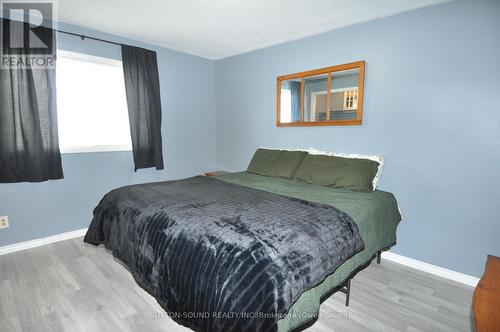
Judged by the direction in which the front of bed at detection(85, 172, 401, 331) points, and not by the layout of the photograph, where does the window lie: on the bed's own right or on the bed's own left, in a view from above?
on the bed's own right

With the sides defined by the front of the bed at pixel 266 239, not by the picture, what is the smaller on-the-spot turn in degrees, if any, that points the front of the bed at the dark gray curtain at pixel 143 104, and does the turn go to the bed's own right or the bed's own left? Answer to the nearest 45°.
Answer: approximately 90° to the bed's own right

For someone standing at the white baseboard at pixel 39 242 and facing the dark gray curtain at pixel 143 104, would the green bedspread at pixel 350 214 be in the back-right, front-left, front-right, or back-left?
front-right

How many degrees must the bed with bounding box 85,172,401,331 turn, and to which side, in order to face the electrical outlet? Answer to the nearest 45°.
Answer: approximately 45° to its right

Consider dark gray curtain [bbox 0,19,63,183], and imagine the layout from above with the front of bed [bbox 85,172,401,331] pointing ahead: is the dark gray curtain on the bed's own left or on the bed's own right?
on the bed's own right

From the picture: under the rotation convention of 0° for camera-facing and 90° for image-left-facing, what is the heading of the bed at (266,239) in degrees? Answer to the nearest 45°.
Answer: approximately 45°

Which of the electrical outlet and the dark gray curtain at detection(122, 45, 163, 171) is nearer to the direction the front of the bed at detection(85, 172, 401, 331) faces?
the electrical outlet
